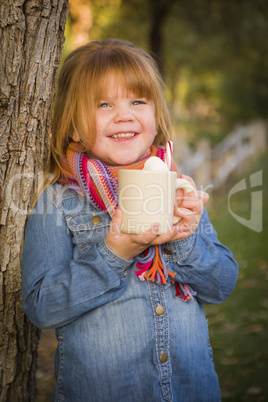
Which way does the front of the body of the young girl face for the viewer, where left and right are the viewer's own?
facing the viewer and to the right of the viewer

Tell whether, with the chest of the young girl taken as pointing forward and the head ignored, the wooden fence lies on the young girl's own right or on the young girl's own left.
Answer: on the young girl's own left

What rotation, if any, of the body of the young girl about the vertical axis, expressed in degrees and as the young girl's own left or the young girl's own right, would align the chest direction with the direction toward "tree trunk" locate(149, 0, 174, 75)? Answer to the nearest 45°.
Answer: approximately 135° to the young girl's own left
